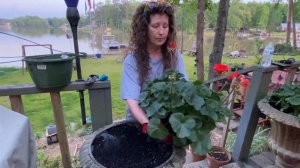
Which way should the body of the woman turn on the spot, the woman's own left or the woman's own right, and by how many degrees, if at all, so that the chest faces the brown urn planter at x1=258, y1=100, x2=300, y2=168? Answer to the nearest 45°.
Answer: approximately 45° to the woman's own left

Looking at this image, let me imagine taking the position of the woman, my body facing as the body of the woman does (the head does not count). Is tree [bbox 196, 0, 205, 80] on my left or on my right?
on my left

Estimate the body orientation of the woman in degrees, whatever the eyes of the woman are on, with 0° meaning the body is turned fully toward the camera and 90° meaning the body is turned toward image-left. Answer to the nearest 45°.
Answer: approximately 315°

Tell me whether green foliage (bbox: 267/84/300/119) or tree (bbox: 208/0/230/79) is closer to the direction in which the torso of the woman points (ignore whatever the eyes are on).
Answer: the green foliage
